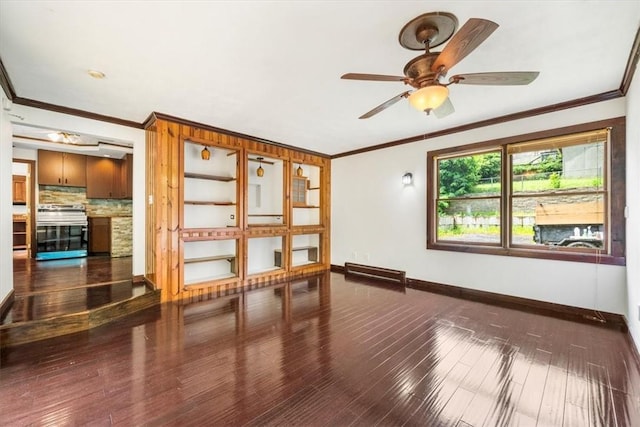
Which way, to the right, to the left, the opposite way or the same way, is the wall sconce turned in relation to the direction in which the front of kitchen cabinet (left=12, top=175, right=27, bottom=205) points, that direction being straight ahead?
to the right

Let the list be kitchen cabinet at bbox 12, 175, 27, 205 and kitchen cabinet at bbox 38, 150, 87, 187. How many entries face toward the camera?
2

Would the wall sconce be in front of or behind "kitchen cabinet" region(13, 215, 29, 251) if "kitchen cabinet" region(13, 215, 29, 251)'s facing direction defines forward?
in front

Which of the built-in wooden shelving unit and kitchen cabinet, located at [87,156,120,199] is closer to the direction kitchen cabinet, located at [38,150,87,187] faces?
the built-in wooden shelving unit

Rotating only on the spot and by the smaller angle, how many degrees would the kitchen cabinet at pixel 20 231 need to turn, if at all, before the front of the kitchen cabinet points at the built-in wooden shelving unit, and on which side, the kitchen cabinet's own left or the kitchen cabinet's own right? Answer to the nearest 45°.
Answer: approximately 45° to the kitchen cabinet's own left

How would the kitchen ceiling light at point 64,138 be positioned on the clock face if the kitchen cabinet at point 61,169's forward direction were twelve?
The kitchen ceiling light is roughly at 12 o'clock from the kitchen cabinet.

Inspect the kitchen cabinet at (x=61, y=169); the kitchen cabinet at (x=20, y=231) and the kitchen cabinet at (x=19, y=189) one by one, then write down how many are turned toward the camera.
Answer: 3

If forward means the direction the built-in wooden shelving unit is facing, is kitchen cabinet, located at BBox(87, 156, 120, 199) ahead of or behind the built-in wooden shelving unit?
behind

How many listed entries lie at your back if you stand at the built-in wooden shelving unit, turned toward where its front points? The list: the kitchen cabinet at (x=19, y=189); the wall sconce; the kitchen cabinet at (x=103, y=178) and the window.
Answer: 2

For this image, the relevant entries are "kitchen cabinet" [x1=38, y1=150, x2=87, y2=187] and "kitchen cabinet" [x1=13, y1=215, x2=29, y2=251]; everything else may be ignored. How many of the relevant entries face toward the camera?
2

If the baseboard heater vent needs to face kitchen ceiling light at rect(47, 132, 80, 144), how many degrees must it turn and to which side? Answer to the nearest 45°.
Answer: approximately 45° to its right

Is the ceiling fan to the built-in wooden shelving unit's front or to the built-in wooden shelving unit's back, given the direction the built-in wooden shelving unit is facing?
to the front
